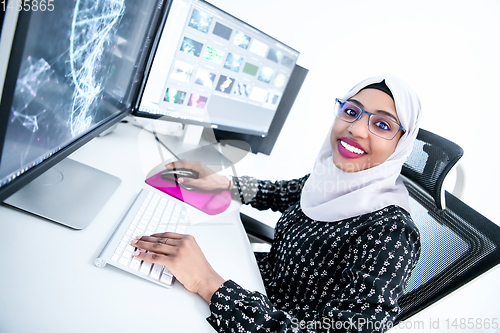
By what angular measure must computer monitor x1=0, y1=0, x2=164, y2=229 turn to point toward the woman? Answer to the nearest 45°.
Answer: approximately 45° to its left

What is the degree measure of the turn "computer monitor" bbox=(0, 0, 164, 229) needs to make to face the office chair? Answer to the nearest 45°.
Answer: approximately 45° to its left

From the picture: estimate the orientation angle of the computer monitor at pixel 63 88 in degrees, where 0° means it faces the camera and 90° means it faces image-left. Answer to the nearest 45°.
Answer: approximately 315°
